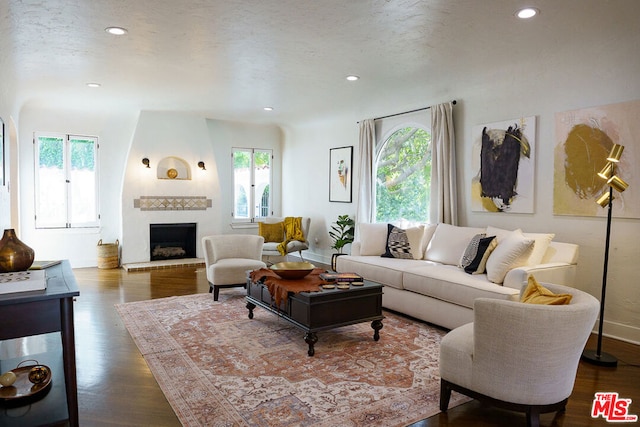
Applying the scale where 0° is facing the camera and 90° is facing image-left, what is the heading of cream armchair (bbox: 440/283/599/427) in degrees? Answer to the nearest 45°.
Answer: approximately 135°

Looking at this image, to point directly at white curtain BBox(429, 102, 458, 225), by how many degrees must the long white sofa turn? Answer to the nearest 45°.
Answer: approximately 135° to its right

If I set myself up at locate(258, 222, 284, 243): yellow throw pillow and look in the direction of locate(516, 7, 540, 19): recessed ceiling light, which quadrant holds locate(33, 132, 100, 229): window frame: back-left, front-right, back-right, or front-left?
back-right

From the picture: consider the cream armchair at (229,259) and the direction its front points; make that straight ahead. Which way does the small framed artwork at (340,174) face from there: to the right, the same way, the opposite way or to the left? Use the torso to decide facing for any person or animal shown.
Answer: to the right

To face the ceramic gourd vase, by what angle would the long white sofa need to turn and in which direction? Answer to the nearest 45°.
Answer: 0° — it already faces it

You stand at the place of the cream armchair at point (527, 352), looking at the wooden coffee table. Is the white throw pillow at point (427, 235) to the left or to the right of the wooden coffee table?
right

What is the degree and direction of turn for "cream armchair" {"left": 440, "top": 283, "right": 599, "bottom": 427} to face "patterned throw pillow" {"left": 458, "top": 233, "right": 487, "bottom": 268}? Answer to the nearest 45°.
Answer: approximately 45° to its right

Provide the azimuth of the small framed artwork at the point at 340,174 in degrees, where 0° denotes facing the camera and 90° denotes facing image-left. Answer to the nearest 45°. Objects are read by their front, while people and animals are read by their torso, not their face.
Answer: approximately 45°

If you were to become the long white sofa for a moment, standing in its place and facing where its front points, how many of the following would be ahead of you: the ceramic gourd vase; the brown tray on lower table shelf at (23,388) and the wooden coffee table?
3
